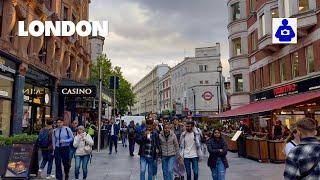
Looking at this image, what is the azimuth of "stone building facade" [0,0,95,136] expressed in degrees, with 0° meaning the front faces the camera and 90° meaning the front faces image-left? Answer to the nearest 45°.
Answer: approximately 270°

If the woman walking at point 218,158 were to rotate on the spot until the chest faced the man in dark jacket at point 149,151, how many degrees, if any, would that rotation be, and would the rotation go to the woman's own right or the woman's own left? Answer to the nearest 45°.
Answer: approximately 90° to the woman's own right

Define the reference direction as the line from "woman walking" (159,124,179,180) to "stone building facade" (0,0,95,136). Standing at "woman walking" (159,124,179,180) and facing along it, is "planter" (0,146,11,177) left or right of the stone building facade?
left

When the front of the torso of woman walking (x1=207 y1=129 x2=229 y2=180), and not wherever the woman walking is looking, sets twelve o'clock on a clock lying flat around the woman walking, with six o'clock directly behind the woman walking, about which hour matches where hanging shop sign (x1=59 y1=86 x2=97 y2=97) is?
The hanging shop sign is roughly at 5 o'clock from the woman walking.

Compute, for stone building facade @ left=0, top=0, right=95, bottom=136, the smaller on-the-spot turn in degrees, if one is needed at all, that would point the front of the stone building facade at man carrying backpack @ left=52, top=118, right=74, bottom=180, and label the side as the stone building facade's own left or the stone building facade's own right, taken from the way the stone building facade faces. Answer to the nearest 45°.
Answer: approximately 90° to the stone building facade's own right

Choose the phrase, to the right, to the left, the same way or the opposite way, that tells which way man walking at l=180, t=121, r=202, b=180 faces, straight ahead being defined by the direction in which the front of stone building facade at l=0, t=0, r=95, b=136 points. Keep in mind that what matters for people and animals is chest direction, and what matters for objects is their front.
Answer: to the right

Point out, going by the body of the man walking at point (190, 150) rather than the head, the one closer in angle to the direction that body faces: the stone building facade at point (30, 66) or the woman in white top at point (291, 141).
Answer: the woman in white top

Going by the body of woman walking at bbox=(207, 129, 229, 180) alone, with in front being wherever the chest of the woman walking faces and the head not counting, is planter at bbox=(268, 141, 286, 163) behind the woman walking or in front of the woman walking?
behind

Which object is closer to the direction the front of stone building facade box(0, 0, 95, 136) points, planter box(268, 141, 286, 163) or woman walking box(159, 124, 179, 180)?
the planter
